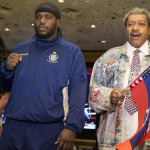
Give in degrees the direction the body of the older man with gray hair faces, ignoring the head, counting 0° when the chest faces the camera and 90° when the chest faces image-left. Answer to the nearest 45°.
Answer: approximately 0°
